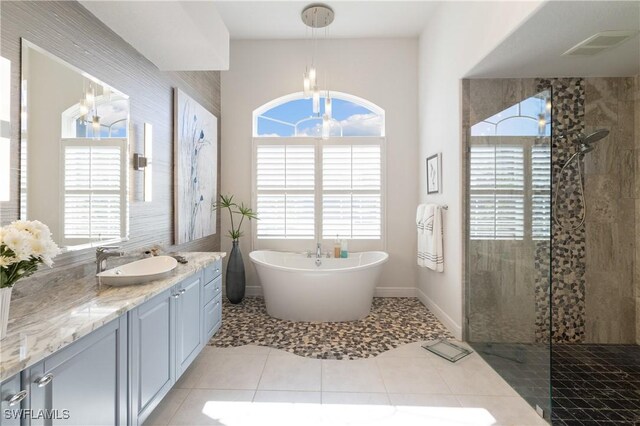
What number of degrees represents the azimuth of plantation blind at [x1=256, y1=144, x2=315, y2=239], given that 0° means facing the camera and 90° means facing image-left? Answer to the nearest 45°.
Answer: approximately 0°

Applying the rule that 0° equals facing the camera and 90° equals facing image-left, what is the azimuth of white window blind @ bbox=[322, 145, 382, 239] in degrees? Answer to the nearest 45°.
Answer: approximately 0°

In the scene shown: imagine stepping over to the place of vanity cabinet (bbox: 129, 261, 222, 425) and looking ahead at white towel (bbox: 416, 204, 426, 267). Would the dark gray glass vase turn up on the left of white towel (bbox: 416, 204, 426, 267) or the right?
left

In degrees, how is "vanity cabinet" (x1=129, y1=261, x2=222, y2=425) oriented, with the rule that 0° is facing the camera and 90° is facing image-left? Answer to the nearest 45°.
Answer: approximately 315°

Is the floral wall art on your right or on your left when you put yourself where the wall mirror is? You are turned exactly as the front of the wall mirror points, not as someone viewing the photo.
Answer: on your left

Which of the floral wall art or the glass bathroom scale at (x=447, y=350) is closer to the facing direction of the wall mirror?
the glass bathroom scale
